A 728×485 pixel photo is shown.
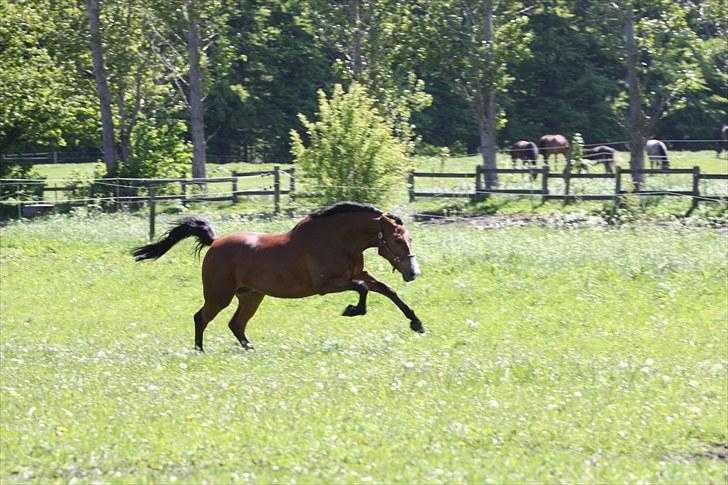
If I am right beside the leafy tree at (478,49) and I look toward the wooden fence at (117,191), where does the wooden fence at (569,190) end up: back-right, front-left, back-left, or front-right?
back-left

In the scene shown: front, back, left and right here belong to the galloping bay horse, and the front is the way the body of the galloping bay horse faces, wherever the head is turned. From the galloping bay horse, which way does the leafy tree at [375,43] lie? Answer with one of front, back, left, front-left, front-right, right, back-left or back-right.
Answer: left

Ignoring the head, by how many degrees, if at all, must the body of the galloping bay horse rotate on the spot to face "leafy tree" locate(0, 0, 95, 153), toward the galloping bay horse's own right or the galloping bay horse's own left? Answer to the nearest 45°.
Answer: approximately 90° to the galloping bay horse's own left

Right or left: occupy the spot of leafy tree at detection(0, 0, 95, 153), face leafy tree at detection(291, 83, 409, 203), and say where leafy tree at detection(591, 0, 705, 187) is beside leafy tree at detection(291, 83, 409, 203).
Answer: left

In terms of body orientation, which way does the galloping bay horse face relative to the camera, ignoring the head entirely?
to the viewer's right

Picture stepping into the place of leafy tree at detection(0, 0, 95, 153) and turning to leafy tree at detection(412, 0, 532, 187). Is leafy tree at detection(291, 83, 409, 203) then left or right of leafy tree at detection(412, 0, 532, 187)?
right

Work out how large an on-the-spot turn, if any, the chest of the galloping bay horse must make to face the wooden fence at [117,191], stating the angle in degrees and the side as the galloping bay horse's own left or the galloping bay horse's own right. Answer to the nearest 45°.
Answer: approximately 90° to the galloping bay horse's own left

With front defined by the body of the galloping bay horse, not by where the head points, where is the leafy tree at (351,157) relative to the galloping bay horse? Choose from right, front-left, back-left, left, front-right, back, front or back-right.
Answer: left

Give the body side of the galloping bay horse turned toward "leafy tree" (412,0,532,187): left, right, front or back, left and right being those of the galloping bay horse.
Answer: left

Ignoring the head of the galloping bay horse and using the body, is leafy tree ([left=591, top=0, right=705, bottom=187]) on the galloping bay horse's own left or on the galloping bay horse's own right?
on the galloping bay horse's own left
